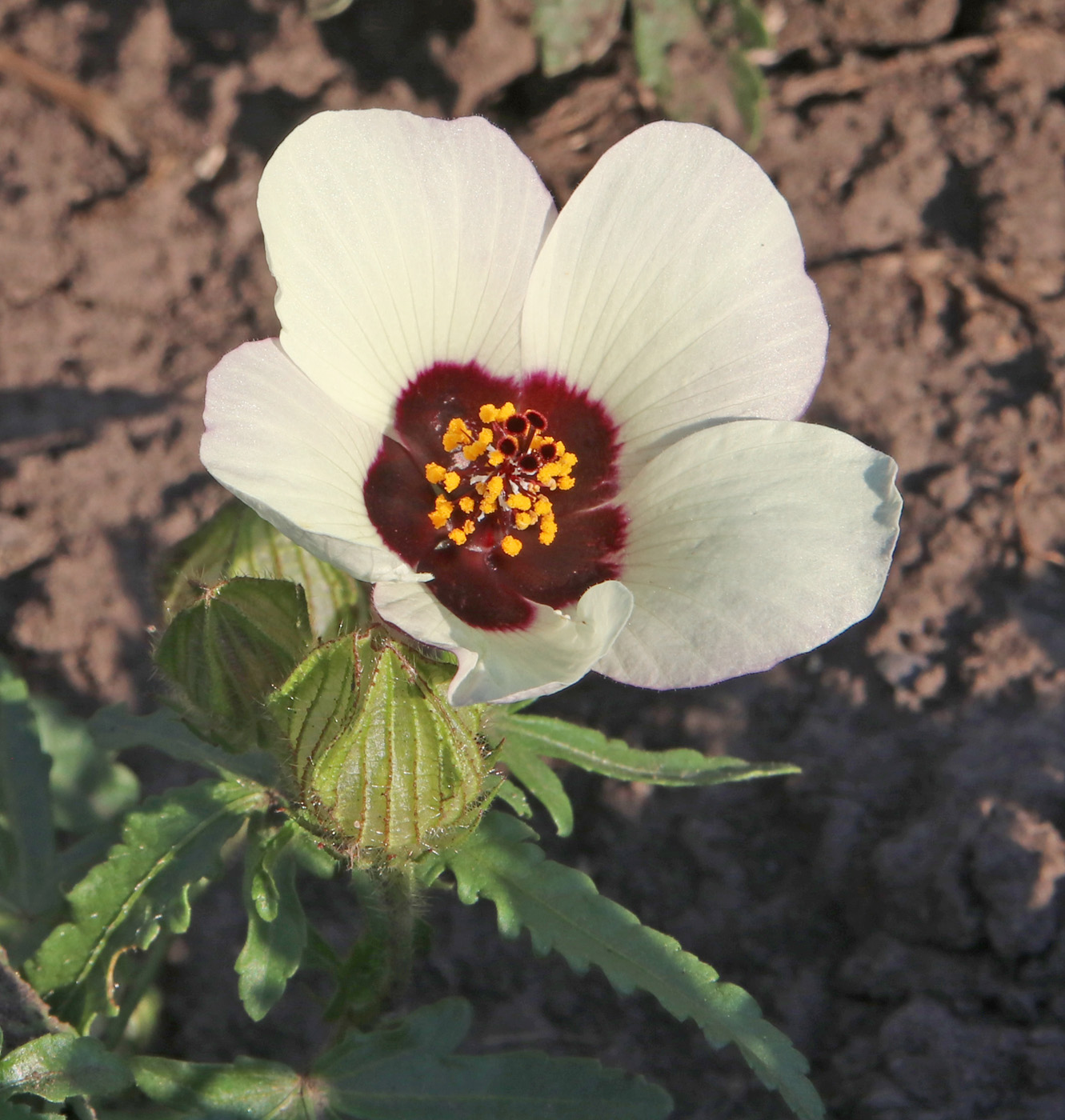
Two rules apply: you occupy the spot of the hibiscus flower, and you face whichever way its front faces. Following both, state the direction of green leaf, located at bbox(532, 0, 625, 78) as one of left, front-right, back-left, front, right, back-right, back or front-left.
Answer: back

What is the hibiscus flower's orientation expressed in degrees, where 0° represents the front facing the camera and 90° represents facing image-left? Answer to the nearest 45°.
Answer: approximately 0°
